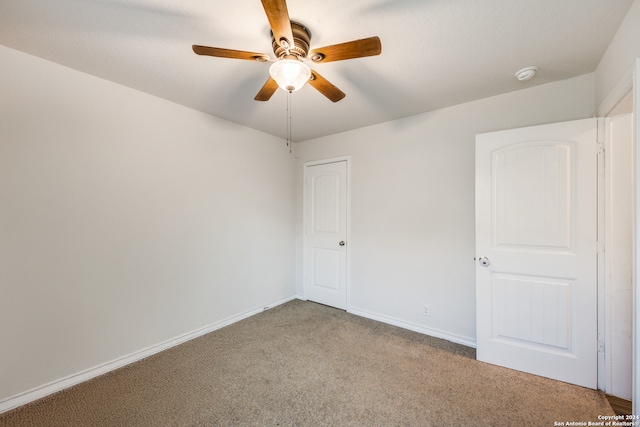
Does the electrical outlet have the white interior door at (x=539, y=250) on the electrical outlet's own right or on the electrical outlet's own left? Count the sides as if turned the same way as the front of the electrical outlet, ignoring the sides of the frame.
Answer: on the electrical outlet's own left

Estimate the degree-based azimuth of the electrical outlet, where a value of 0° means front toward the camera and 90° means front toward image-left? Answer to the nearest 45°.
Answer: approximately 0°

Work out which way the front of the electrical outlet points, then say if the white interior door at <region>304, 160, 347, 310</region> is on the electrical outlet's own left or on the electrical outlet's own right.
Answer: on the electrical outlet's own right
